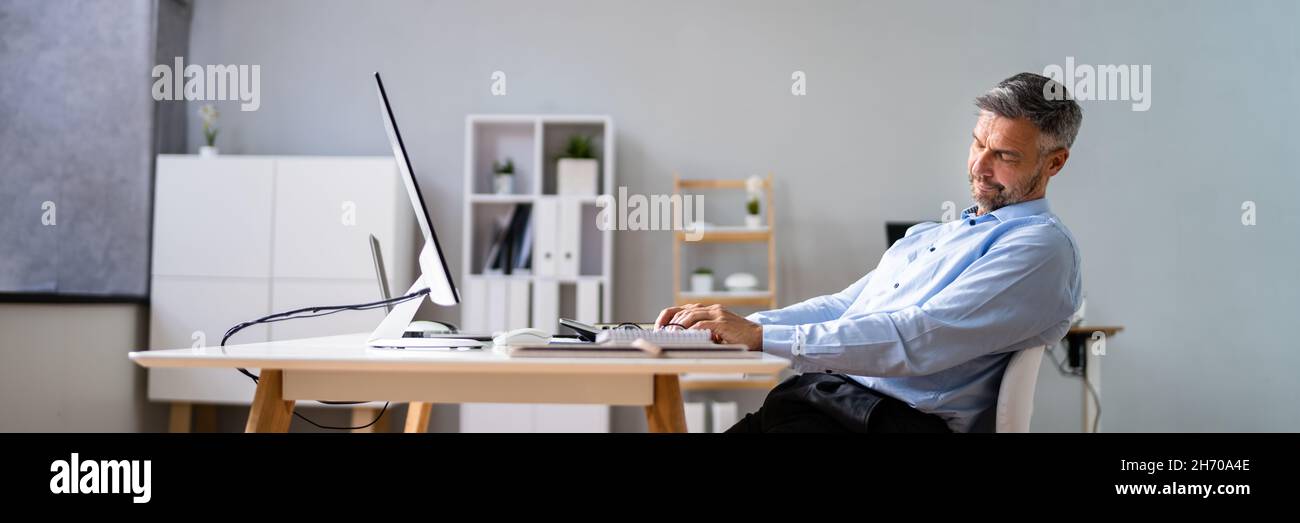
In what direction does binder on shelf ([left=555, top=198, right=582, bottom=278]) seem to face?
toward the camera

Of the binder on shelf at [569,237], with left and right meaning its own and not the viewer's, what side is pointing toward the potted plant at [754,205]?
left

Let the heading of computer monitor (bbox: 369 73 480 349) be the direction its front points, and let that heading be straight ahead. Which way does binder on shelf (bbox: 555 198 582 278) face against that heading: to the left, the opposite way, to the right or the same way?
to the right

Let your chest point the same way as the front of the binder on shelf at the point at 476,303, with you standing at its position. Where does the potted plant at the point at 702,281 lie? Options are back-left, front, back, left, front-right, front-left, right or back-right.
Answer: left

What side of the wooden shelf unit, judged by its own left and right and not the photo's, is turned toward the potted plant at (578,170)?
right

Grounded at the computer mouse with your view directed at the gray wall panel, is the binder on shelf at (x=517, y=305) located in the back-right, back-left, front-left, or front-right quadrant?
front-right

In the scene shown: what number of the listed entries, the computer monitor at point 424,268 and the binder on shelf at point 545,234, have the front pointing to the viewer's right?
1

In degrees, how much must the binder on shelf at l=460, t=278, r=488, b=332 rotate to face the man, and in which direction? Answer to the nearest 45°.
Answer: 0° — it already faces them

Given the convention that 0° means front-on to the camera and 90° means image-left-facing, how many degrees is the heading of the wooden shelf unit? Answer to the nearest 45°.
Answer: approximately 0°

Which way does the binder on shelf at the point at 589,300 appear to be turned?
toward the camera

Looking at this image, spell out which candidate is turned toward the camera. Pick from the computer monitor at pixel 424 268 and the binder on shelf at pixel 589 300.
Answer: the binder on shelf

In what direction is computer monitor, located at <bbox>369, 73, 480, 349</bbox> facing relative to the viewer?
to the viewer's right

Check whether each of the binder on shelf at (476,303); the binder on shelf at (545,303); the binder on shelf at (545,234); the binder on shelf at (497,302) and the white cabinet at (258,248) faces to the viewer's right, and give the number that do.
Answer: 0

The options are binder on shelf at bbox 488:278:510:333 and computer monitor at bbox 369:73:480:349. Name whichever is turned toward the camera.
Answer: the binder on shelf

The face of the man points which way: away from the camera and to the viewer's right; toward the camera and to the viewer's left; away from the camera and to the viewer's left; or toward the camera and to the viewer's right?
toward the camera and to the viewer's left

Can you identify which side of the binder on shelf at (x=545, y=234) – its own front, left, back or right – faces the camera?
front

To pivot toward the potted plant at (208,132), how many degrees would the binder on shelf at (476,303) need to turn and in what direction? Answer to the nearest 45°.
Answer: approximately 90° to its right

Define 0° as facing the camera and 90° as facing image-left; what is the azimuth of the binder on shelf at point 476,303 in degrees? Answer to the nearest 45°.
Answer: approximately 0°

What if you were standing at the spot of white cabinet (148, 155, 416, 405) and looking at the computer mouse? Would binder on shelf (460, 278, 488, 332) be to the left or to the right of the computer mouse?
left
